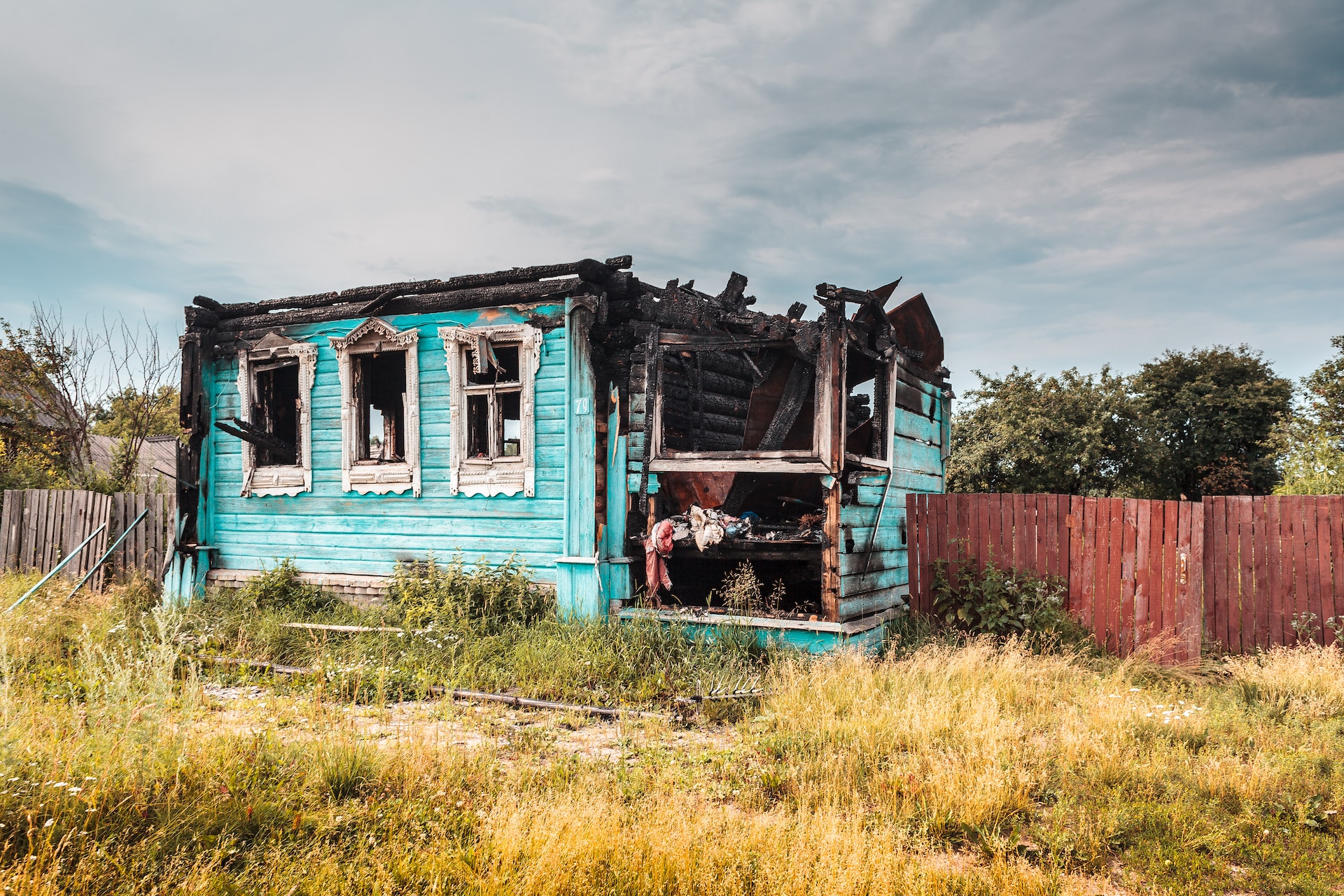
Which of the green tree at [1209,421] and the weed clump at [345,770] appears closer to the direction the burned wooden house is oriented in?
the weed clump

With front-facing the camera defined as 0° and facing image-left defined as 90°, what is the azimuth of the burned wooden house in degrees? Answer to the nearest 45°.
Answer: approximately 45°

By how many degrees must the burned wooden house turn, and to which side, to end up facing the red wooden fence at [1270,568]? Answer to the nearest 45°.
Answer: approximately 135° to its left

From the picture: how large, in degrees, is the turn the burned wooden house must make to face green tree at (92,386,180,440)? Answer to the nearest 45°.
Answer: approximately 90° to its right

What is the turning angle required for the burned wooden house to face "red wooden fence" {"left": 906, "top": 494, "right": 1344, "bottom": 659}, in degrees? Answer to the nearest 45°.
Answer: approximately 135° to its left

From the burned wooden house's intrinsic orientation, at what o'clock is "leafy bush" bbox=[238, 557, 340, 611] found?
The leafy bush is roughly at 2 o'clock from the burned wooden house.

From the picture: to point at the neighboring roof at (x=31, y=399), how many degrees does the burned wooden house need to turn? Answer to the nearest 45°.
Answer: approximately 90° to its right

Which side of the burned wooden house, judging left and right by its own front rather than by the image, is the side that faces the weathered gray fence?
right
